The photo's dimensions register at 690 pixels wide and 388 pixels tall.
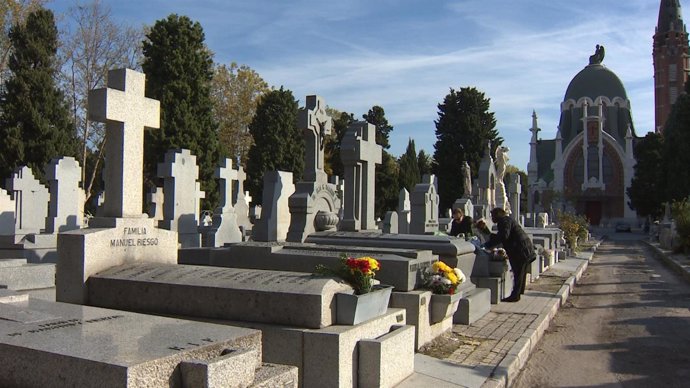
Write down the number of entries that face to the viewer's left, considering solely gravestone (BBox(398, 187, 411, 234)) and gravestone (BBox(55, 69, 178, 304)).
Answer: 0

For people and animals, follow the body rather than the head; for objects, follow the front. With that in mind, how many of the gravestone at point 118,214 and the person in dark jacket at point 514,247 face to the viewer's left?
1

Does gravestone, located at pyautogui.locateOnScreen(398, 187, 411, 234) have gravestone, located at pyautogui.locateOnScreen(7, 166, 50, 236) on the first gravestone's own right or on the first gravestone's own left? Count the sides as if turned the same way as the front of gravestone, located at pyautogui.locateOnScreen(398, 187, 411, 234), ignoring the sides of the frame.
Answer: on the first gravestone's own right

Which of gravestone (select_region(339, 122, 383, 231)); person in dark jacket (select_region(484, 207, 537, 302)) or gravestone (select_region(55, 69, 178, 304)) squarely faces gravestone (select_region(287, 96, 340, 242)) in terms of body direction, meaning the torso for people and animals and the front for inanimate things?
the person in dark jacket

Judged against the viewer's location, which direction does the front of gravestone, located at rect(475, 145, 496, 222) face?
facing the viewer and to the right of the viewer

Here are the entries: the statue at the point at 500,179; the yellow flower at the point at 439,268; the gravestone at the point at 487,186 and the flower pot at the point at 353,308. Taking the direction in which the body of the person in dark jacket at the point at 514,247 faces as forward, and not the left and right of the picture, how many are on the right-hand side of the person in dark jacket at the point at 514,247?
2

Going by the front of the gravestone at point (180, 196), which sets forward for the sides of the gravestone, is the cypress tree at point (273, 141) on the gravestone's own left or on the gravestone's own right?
on the gravestone's own left

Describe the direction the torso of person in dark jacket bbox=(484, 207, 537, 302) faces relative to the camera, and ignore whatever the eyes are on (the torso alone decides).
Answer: to the viewer's left

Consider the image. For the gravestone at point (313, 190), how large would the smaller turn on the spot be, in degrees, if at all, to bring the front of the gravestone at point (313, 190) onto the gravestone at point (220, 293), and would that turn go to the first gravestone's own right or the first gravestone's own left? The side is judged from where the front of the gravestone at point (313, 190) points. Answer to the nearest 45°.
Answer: approximately 45° to the first gravestone's own right

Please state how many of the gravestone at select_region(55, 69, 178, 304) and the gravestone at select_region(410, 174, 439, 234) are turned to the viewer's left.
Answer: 0

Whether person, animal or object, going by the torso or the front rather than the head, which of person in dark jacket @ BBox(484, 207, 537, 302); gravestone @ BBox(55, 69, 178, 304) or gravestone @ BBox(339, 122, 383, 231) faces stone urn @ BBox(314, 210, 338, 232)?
the person in dark jacket

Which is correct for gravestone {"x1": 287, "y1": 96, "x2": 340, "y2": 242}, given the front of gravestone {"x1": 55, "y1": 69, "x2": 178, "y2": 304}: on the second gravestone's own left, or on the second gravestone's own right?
on the second gravestone's own left

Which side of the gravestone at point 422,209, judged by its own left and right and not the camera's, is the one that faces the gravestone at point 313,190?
right

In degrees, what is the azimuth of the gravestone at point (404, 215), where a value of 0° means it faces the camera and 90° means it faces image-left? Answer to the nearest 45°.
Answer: approximately 315°
